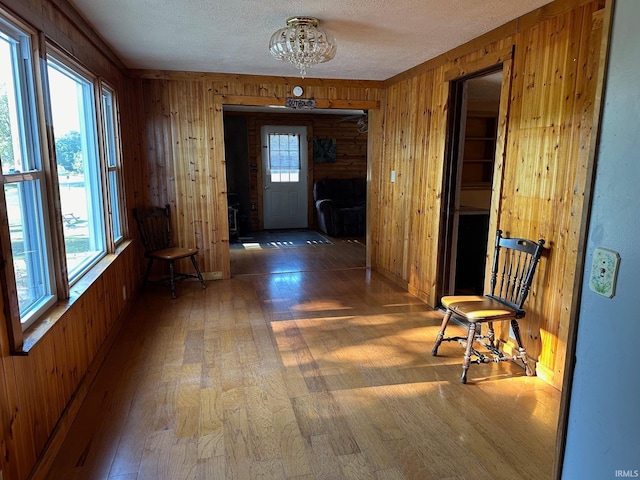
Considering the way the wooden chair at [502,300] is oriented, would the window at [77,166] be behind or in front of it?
in front

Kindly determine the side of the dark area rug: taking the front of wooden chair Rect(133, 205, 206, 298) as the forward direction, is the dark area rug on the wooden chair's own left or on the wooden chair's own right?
on the wooden chair's own left

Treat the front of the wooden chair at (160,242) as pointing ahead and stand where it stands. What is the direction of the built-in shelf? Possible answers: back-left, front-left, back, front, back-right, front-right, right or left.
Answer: front-left

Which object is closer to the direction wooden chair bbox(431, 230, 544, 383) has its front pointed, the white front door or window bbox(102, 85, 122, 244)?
the window

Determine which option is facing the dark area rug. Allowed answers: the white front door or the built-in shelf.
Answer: the white front door

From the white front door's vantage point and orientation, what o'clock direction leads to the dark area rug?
The dark area rug is roughly at 12 o'clock from the white front door.

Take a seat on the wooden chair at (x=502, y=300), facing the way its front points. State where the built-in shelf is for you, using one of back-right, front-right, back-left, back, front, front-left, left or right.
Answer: back-right

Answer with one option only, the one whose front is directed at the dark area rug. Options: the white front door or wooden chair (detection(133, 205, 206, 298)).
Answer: the white front door

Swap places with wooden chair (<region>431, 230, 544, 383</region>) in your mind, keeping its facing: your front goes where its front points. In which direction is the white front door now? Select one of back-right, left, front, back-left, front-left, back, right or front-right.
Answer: right

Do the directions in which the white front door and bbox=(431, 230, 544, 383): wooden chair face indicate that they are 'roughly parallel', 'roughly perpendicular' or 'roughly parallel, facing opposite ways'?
roughly perpendicular

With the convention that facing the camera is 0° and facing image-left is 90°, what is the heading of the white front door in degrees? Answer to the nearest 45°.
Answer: approximately 0°
